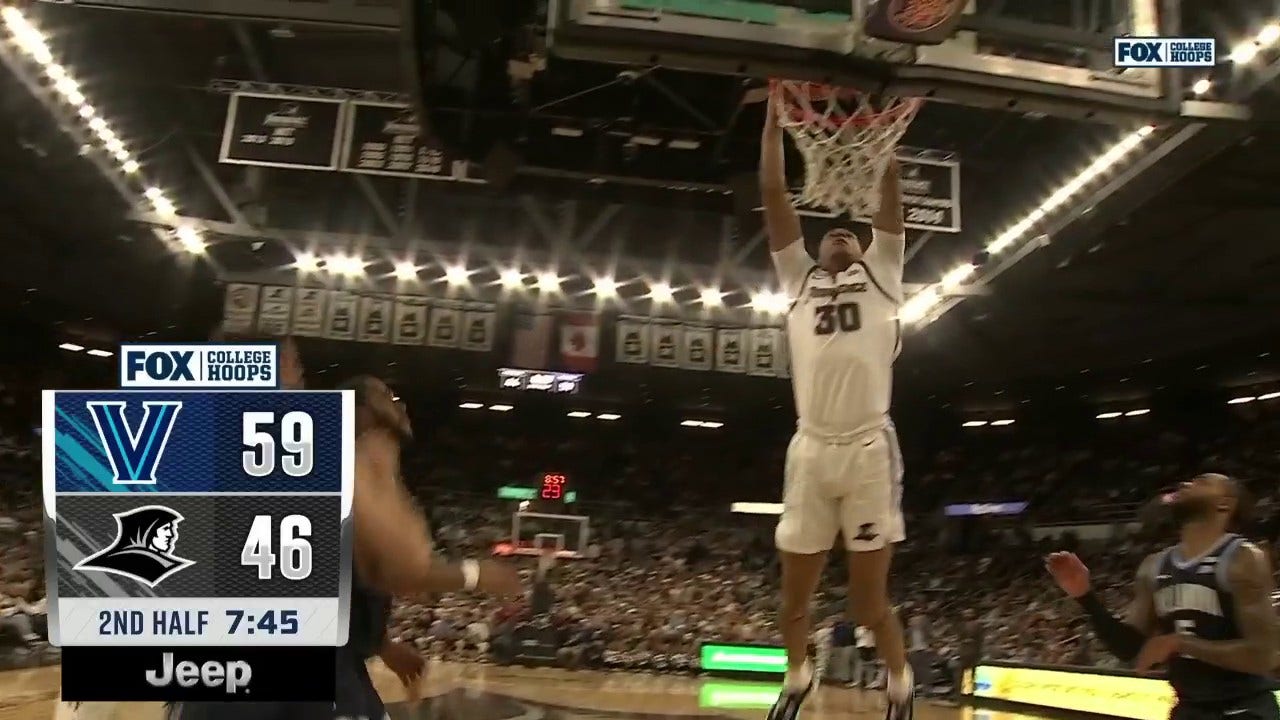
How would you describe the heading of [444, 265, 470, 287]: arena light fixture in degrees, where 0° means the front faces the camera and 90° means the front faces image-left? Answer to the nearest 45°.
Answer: approximately 0°

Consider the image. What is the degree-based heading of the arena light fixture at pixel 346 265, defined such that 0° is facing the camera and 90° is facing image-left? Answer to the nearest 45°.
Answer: approximately 0°

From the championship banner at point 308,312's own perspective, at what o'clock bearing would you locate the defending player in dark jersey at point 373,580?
The defending player in dark jersey is roughly at 12 o'clock from the championship banner.
